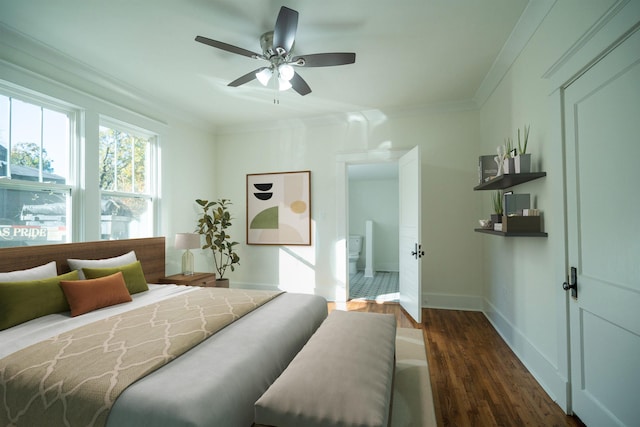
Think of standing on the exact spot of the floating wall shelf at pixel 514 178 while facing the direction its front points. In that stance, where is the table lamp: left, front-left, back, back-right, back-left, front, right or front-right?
front-right

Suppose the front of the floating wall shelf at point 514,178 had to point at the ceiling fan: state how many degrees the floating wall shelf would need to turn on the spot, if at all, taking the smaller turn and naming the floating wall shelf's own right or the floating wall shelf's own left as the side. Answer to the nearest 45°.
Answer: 0° — it already faces it

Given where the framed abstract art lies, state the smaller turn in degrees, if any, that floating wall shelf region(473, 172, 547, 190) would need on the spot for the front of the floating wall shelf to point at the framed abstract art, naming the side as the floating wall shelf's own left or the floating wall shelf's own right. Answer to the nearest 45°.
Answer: approximately 45° to the floating wall shelf's own right

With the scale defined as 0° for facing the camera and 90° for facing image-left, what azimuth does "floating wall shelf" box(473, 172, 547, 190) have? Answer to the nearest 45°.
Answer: approximately 45°

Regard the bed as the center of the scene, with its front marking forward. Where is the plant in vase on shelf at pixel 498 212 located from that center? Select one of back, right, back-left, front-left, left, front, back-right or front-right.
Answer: front-left

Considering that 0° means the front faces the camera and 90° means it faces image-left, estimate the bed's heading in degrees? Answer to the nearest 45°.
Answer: approximately 315°

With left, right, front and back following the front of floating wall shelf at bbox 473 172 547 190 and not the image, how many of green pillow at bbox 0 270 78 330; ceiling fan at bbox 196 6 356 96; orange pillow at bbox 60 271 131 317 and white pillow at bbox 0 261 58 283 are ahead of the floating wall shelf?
4

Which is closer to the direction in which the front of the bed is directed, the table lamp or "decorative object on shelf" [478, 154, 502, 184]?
the decorative object on shelf

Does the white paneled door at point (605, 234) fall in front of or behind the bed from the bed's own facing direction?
in front

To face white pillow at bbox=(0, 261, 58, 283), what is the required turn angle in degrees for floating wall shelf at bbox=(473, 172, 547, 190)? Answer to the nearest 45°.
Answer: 0° — it already faces it

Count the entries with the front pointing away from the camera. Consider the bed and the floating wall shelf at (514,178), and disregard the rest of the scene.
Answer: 0

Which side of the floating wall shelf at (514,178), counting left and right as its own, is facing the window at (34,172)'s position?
front

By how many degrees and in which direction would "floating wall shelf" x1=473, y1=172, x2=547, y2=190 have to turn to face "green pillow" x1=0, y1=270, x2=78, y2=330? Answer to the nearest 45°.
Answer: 0° — it already faces it

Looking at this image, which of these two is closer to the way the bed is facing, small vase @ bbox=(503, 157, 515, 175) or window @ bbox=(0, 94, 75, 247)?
the small vase
